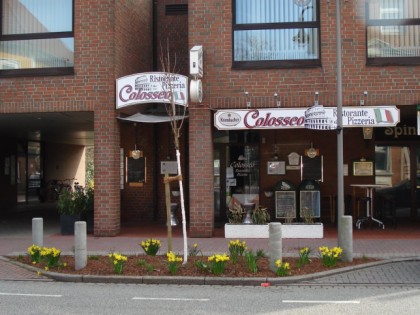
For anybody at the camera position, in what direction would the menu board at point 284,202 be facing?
facing the viewer

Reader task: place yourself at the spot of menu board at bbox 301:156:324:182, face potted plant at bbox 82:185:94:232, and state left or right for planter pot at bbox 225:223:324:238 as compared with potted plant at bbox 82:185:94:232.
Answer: left

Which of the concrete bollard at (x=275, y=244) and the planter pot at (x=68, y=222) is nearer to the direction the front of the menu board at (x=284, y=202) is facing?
the concrete bollard

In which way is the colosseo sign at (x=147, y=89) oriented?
toward the camera

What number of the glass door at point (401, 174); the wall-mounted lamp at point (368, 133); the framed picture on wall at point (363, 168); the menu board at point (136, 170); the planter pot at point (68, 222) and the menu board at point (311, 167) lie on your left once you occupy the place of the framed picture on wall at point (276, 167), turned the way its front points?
4

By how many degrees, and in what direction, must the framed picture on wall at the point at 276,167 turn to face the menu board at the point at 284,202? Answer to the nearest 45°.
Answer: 0° — it already faces it

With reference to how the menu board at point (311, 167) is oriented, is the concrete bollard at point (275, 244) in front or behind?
in front

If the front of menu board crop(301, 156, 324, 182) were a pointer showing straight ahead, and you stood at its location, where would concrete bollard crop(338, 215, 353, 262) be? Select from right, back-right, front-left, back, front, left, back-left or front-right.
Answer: front

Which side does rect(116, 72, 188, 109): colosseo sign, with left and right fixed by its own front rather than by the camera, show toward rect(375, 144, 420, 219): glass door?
left

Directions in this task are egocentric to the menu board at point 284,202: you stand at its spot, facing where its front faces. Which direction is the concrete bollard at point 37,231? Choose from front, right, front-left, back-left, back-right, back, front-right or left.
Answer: front-right

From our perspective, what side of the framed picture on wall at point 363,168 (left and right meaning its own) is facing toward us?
front

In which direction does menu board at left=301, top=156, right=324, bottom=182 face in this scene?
toward the camera
